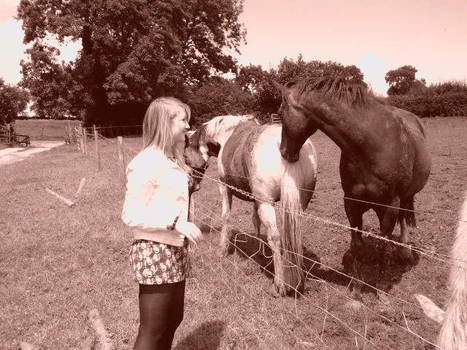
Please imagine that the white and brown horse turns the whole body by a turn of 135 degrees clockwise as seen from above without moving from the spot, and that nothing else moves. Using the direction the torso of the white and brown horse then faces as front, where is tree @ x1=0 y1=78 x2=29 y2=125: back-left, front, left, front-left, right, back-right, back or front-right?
back-left

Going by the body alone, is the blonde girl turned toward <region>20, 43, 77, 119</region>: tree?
no

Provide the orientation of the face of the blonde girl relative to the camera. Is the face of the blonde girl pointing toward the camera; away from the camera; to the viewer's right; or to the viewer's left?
to the viewer's right

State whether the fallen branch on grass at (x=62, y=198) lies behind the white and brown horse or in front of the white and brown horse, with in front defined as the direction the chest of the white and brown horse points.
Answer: in front

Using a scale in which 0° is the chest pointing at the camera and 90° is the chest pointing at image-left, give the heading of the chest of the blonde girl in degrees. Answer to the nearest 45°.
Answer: approximately 270°

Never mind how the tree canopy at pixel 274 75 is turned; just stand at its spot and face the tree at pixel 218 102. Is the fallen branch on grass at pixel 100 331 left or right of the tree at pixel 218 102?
left

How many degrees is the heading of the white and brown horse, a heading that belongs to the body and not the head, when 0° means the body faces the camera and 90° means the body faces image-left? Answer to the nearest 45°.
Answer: approximately 135°

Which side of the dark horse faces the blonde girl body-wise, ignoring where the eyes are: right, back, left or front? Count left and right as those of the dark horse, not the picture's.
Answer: front

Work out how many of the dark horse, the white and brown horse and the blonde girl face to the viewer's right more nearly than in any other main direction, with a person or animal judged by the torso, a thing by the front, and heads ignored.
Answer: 1

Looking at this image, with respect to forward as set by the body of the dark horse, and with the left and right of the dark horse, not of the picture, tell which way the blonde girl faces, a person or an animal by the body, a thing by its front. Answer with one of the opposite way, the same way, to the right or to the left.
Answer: the opposite way

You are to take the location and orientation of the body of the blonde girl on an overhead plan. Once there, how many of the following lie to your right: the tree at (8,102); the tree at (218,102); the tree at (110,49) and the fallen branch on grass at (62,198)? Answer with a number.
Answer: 0

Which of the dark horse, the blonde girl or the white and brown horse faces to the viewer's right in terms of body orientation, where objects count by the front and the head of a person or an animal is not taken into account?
the blonde girl

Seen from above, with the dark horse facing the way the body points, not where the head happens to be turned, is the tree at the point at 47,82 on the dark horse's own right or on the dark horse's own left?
on the dark horse's own right

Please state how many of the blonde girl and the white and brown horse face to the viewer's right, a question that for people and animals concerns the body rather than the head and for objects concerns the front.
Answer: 1

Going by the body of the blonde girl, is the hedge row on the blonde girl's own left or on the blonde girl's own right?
on the blonde girl's own left

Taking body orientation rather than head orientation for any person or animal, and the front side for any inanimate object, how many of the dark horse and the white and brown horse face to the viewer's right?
0

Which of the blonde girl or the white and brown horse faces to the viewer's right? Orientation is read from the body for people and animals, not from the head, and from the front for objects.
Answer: the blonde girl

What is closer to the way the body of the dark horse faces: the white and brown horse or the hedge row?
the white and brown horse

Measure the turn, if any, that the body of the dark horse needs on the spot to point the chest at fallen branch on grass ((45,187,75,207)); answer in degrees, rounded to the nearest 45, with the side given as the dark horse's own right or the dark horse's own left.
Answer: approximately 90° to the dark horse's own right

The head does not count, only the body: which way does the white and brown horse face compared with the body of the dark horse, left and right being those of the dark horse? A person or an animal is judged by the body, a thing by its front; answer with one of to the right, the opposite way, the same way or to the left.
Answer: to the right
